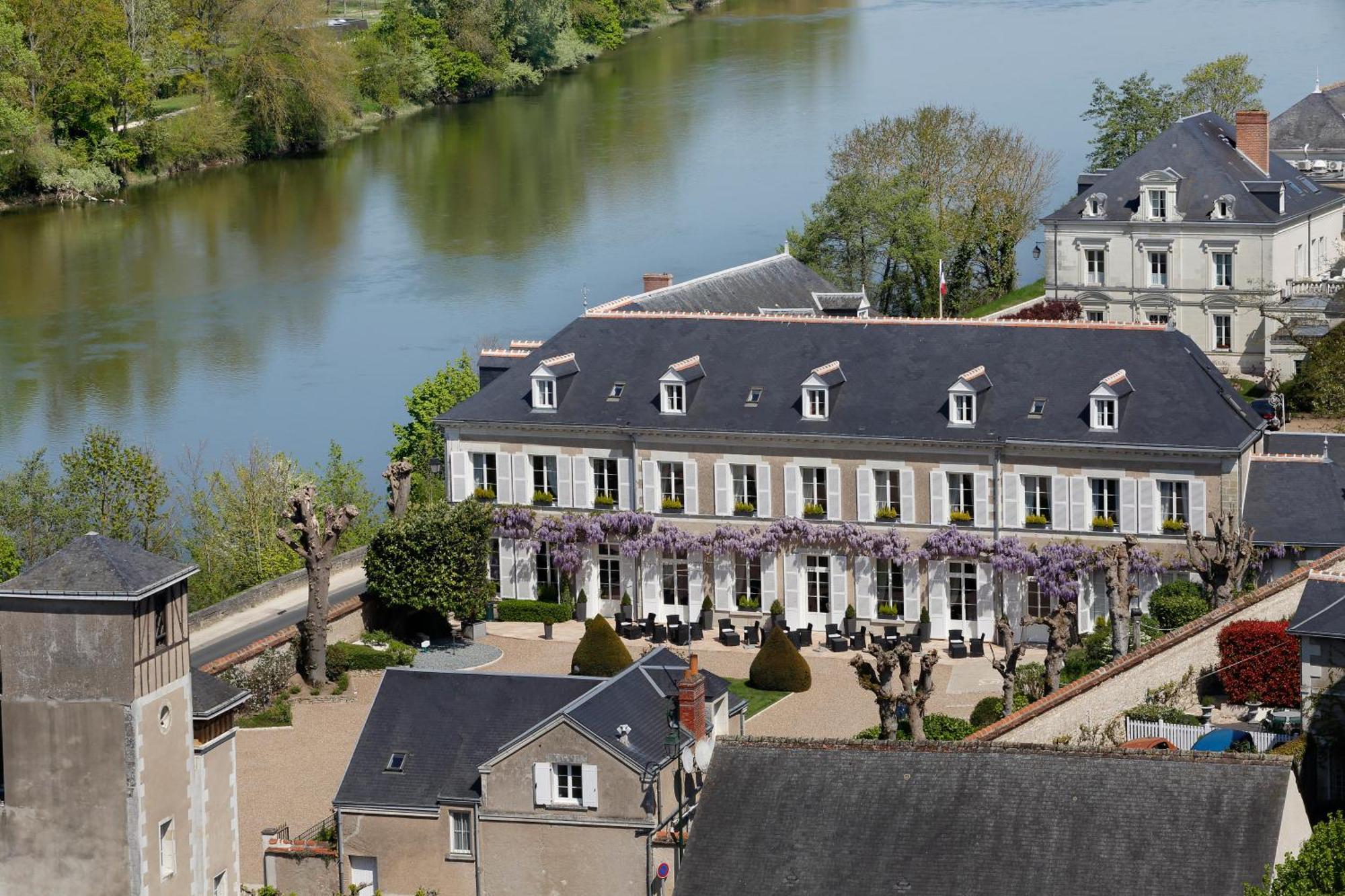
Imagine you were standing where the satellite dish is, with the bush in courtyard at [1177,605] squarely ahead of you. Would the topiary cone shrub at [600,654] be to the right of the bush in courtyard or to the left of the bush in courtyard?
left

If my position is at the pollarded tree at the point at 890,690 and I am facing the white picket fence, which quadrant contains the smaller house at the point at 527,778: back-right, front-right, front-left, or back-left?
back-right

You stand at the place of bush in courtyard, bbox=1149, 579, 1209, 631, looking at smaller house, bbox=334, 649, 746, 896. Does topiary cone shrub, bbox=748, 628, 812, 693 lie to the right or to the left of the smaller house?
right

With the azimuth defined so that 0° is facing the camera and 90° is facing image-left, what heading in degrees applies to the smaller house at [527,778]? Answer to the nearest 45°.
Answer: approximately 0°

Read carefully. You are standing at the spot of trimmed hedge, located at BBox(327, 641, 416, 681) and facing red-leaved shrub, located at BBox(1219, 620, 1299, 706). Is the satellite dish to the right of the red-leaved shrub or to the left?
right

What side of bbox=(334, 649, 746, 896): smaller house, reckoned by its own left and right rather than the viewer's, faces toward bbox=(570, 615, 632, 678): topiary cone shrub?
back

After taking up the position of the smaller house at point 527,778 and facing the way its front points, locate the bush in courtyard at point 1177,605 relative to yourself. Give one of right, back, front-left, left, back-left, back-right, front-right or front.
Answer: back-left

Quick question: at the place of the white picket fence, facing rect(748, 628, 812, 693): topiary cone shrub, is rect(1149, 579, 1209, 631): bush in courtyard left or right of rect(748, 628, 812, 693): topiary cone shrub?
right

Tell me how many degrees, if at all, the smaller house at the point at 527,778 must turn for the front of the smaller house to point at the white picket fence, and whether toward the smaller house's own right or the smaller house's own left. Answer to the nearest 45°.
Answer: approximately 90° to the smaller house's own left
